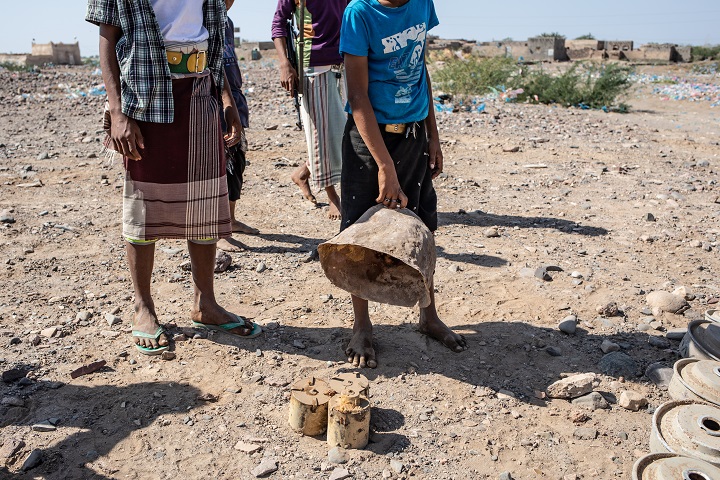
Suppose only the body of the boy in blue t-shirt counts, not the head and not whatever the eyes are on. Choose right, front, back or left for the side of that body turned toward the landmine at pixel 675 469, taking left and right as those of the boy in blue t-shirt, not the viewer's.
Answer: front

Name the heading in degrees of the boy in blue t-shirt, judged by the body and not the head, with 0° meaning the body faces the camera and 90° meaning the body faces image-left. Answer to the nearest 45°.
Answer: approximately 315°

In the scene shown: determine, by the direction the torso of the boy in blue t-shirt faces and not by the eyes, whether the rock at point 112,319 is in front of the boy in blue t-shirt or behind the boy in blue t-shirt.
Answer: behind

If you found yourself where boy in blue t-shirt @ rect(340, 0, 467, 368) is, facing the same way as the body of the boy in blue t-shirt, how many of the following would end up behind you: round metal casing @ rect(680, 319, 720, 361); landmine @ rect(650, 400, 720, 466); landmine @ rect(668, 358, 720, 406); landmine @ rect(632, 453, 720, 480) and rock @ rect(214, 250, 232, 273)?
1

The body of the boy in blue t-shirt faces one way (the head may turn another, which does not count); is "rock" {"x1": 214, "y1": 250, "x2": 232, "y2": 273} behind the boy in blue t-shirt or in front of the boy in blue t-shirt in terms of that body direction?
behind

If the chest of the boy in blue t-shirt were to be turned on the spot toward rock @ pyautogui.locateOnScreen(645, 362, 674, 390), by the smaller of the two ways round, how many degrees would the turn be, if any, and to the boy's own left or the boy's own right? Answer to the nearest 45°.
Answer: approximately 45° to the boy's own left

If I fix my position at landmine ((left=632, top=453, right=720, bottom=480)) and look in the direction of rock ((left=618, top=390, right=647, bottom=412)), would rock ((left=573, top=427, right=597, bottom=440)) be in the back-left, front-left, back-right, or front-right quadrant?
front-left

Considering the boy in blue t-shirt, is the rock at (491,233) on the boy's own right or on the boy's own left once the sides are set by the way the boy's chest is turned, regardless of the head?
on the boy's own left

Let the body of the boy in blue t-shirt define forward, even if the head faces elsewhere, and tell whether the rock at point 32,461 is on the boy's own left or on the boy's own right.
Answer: on the boy's own right
